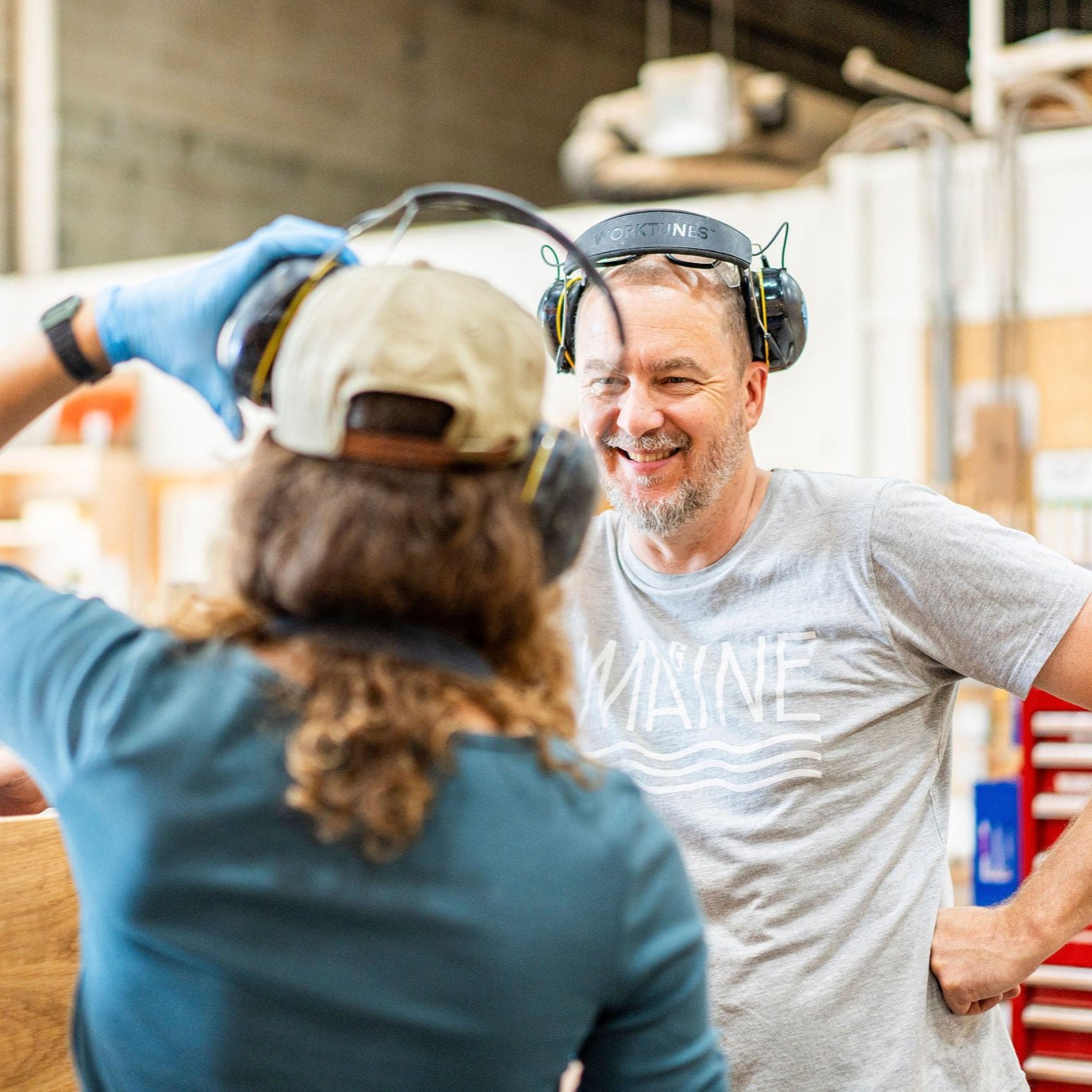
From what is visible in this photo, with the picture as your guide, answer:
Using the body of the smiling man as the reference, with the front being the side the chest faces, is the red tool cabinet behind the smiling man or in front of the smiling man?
behind

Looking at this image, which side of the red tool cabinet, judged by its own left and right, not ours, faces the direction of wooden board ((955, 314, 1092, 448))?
back

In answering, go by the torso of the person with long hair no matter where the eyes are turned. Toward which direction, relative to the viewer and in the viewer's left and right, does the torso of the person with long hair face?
facing away from the viewer

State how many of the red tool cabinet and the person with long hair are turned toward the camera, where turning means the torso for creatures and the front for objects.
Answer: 1

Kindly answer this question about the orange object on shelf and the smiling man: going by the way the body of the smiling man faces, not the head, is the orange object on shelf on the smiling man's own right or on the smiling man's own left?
on the smiling man's own right

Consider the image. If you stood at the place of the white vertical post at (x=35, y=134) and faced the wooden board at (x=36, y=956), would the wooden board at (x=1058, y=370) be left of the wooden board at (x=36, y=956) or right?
left

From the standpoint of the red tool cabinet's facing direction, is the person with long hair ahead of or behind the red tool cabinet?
ahead

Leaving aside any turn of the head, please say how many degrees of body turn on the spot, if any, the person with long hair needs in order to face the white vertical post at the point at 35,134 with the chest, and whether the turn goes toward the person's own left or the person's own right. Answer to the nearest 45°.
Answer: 0° — they already face it

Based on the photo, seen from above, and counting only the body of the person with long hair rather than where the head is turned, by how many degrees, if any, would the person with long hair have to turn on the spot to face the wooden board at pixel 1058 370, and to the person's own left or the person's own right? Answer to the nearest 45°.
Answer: approximately 45° to the person's own right

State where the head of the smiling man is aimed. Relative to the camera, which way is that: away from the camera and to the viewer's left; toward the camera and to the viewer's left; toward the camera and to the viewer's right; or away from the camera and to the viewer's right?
toward the camera and to the viewer's left

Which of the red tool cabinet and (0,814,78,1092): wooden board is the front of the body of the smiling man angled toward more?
the wooden board

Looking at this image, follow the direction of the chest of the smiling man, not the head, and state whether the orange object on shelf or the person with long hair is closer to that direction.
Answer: the person with long hair

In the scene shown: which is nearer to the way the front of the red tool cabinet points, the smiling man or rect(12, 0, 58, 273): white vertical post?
the smiling man

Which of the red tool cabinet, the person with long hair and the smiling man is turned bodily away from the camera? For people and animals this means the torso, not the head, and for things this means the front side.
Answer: the person with long hair
